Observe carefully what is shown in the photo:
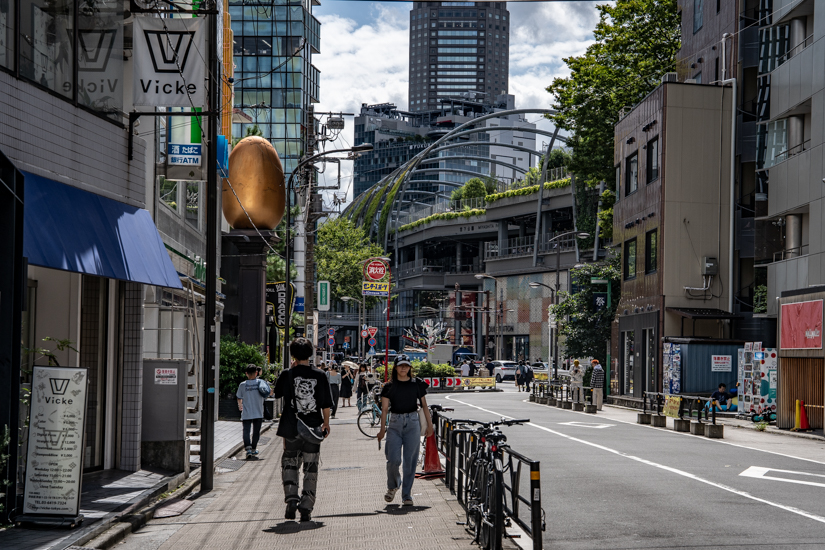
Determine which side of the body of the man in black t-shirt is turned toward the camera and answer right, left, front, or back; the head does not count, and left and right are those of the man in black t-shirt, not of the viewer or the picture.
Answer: back

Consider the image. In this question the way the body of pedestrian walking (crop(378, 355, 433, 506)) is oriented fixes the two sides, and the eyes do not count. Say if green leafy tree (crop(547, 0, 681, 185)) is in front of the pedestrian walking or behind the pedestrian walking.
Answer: behind

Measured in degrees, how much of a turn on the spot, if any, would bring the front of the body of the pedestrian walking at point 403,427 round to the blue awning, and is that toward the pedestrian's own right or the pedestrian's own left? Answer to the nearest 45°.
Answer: approximately 90° to the pedestrian's own right

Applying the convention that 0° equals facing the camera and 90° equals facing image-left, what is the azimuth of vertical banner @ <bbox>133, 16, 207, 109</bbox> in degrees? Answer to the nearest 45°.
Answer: approximately 0°

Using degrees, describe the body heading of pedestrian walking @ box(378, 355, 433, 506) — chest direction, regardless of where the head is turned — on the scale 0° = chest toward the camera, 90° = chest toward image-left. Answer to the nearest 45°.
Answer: approximately 0°

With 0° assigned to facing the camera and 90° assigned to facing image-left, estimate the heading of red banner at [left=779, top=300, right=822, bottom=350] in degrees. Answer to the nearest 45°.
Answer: approximately 45°

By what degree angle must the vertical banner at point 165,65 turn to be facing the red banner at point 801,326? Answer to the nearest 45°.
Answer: approximately 135° to its left

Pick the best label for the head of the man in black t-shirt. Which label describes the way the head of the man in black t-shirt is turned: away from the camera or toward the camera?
away from the camera
